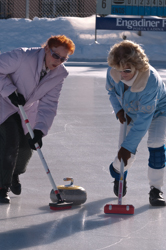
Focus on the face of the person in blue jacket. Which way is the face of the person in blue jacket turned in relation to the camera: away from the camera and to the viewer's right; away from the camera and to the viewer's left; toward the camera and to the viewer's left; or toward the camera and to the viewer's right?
toward the camera and to the viewer's left

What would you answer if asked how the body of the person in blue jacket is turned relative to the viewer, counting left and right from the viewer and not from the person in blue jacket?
facing the viewer and to the left of the viewer

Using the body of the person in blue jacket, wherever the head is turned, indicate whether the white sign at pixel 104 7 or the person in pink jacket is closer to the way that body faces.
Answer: the person in pink jacket

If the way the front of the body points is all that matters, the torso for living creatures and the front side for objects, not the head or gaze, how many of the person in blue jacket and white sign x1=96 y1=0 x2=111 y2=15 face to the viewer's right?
0

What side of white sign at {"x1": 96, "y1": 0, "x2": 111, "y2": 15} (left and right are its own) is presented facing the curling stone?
front

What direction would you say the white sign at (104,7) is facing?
toward the camera

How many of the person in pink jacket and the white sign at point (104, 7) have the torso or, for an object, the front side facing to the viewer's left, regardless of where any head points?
0

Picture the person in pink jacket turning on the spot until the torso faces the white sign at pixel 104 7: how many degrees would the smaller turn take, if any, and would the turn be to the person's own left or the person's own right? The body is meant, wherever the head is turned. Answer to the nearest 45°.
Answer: approximately 135° to the person's own left

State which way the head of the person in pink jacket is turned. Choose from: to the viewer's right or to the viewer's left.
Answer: to the viewer's right

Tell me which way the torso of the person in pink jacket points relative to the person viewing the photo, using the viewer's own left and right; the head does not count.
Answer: facing the viewer and to the right of the viewer
